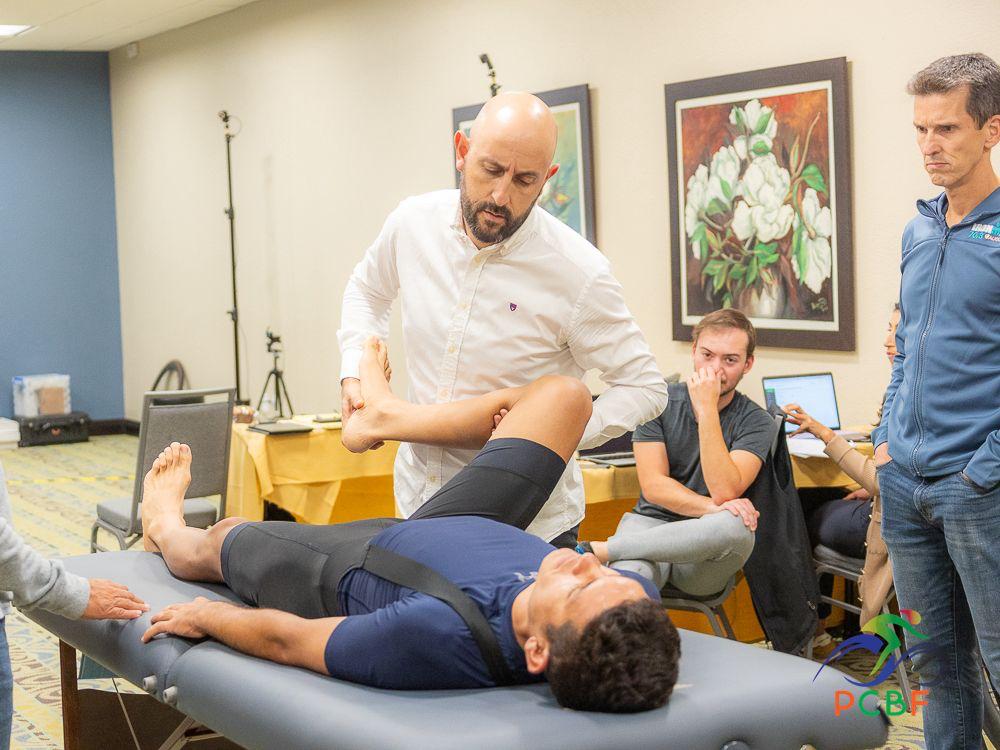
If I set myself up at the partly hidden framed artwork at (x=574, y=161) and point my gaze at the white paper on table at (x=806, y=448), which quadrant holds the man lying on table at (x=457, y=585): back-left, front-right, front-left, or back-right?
front-right

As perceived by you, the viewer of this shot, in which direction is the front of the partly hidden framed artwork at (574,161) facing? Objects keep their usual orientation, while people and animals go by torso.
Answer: facing the viewer and to the left of the viewer

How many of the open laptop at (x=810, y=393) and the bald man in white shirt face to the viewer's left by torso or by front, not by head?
0

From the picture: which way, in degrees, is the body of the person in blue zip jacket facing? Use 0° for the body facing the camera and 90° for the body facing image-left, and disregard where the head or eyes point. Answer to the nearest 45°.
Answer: approximately 45°

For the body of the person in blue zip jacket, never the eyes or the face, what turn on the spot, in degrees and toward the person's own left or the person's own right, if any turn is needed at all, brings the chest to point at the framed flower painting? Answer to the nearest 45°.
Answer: approximately 135° to the person's own right

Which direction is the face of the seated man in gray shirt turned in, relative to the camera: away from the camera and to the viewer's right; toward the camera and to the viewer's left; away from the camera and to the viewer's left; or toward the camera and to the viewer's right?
toward the camera and to the viewer's left

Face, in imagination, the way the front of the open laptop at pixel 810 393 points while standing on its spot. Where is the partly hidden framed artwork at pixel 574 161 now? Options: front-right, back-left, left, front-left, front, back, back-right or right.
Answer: back

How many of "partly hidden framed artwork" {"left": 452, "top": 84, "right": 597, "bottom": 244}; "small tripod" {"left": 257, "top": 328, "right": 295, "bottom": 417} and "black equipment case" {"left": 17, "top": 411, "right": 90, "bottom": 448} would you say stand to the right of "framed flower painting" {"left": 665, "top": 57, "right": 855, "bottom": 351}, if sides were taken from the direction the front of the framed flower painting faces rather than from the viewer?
3

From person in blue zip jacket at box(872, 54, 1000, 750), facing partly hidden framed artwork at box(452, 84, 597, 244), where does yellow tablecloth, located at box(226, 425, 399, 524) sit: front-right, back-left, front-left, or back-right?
front-left

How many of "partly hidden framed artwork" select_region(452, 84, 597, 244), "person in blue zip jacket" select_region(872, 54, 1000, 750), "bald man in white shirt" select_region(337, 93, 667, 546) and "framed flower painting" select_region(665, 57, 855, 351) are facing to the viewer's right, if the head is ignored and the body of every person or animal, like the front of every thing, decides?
0

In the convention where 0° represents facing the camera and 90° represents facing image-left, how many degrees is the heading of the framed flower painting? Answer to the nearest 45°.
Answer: approximately 45°

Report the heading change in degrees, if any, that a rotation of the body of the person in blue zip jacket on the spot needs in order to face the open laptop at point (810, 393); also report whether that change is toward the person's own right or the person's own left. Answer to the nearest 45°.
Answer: approximately 135° to the person's own right

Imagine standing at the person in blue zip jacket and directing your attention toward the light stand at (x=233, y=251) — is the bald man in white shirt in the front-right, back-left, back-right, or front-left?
front-left

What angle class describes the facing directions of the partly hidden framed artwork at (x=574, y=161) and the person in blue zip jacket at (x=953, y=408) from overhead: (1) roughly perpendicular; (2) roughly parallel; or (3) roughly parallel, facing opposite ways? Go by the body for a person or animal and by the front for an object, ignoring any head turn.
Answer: roughly parallel

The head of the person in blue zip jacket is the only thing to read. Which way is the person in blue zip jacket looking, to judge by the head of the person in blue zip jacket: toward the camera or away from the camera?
toward the camera
